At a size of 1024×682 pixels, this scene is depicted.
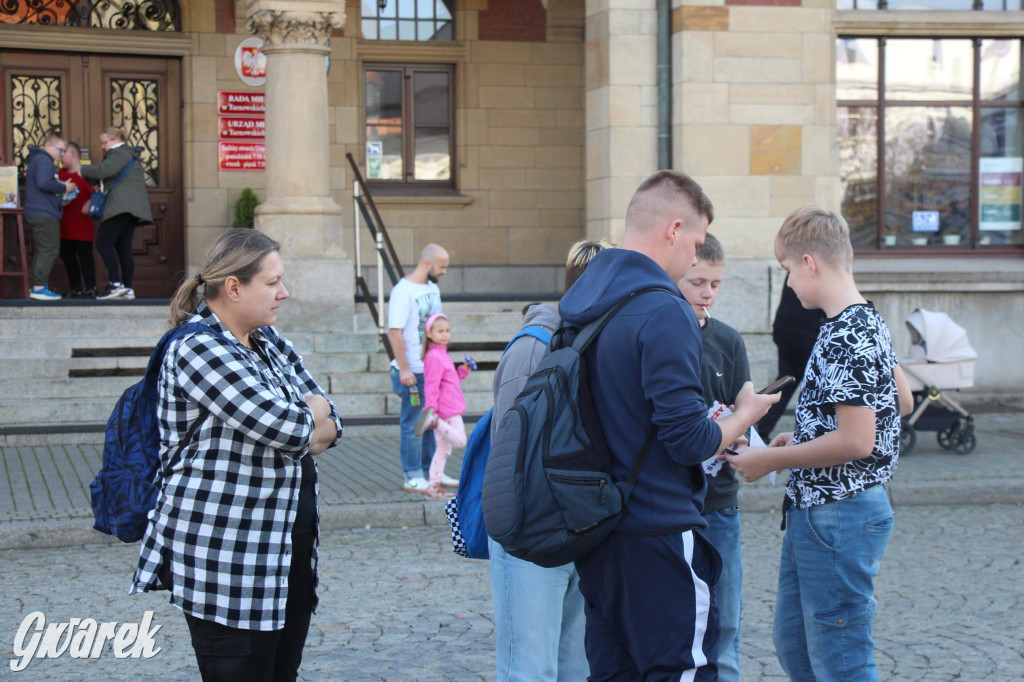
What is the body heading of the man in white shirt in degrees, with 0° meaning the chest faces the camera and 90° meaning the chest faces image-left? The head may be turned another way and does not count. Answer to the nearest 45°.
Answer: approximately 315°

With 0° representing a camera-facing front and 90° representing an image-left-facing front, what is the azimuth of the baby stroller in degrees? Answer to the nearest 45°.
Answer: approximately 270°

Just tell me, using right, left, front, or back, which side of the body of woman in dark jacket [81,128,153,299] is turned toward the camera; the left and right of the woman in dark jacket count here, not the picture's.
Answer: left

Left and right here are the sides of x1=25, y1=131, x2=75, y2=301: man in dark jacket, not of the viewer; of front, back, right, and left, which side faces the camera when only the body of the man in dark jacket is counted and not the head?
right

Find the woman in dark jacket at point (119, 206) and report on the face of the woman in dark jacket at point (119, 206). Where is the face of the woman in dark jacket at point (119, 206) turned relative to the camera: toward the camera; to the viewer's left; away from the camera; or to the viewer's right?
to the viewer's left

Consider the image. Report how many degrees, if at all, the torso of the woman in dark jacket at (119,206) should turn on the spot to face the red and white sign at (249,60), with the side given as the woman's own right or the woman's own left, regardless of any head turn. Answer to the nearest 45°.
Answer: approximately 135° to the woman's own right

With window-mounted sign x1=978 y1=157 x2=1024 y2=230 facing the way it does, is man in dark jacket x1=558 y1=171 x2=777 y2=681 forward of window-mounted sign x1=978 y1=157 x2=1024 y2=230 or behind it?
forward

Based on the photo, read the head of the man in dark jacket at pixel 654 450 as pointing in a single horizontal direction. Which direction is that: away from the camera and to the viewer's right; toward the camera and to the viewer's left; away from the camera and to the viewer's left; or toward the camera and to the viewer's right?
away from the camera and to the viewer's right

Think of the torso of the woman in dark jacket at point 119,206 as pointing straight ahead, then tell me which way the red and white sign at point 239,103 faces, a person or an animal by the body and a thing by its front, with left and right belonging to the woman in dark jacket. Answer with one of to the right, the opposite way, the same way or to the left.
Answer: to the left

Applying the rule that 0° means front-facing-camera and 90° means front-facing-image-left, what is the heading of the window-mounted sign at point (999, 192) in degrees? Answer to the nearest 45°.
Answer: approximately 0°

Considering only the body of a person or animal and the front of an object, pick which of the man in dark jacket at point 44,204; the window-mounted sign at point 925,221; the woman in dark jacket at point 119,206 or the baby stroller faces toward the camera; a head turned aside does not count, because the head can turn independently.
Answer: the window-mounted sign

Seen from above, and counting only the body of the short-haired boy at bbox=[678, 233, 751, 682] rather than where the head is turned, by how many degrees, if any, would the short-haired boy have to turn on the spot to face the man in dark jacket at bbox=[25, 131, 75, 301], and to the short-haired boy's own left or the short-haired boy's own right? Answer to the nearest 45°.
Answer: approximately 135° to the short-haired boy's own right

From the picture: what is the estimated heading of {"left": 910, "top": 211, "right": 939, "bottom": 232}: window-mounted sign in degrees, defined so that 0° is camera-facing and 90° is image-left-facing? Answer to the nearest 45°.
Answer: approximately 0°

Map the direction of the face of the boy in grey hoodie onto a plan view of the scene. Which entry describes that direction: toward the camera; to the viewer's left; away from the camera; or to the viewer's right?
away from the camera
